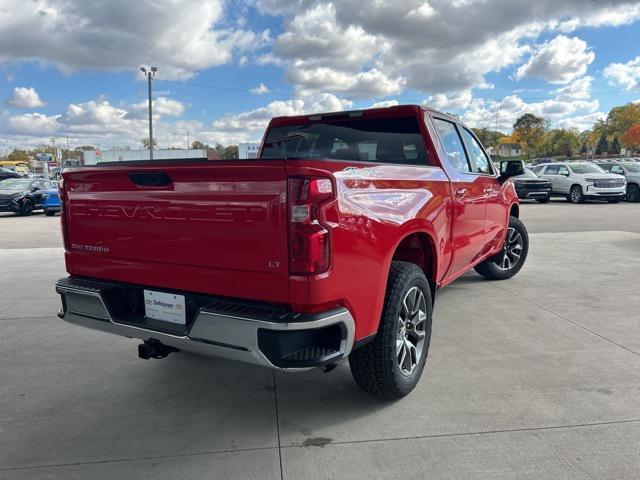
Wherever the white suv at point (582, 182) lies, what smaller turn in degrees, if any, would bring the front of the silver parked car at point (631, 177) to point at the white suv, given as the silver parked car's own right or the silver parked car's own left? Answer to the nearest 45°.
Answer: approximately 90° to the silver parked car's own right

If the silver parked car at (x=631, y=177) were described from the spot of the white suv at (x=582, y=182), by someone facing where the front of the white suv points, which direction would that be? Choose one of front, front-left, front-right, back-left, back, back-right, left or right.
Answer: left

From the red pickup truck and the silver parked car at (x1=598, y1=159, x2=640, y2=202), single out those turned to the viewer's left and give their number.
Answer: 0

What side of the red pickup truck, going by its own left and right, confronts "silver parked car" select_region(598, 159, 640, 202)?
front

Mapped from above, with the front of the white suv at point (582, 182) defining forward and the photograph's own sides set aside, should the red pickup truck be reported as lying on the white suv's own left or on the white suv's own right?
on the white suv's own right

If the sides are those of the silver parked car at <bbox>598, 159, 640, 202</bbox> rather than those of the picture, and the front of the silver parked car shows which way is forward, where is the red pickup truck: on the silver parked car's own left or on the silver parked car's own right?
on the silver parked car's own right

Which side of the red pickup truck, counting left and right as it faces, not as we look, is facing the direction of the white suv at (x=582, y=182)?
front

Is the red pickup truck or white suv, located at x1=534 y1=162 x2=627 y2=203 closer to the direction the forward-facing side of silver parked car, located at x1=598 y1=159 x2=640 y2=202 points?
the red pickup truck

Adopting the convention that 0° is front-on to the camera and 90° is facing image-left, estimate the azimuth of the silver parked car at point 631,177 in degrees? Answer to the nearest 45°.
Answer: approximately 315°

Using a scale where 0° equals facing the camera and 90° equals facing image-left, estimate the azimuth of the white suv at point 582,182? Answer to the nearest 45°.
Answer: approximately 315°

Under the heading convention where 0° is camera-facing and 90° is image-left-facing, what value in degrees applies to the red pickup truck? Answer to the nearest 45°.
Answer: approximately 225°

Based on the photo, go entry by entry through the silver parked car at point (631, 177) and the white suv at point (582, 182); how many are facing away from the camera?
0
